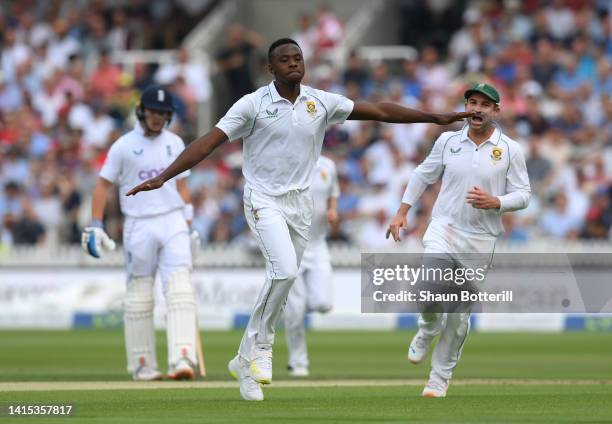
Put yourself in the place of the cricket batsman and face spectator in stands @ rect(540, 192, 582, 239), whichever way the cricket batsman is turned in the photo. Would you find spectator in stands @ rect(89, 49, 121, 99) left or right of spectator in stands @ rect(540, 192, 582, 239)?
left

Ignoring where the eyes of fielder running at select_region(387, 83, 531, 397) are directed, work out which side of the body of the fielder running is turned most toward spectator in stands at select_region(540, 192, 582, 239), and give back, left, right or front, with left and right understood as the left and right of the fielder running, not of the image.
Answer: back

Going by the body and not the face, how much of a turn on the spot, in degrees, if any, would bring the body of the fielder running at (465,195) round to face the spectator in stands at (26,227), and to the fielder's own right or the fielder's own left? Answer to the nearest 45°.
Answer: approximately 135° to the fielder's own right

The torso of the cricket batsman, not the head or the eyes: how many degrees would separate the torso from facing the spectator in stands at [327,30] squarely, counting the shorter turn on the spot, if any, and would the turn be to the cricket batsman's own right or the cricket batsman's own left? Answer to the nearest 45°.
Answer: approximately 180°

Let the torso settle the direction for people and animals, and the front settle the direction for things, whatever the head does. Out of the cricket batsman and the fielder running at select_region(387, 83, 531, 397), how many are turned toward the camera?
2

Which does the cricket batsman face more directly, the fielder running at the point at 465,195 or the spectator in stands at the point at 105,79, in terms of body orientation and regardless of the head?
the fielder running

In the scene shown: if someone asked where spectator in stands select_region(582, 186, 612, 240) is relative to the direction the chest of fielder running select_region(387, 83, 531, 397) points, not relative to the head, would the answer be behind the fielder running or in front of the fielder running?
behind

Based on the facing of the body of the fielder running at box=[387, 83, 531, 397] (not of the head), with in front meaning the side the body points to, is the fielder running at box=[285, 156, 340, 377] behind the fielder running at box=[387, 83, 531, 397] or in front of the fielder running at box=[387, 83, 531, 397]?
behind

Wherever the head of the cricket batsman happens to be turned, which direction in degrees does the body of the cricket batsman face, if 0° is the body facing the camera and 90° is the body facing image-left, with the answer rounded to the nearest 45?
approximately 0°
